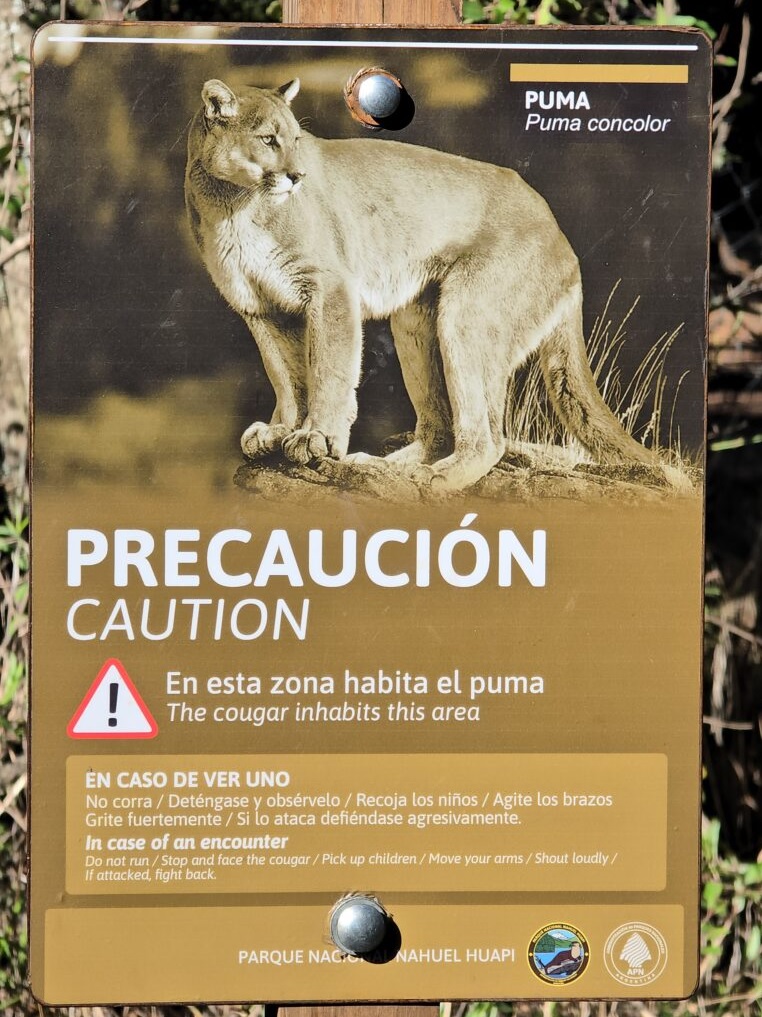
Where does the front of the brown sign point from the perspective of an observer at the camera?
facing the viewer

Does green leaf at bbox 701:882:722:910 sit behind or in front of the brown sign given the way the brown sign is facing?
behind

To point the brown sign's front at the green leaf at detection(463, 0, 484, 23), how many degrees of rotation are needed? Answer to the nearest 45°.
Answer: approximately 180°

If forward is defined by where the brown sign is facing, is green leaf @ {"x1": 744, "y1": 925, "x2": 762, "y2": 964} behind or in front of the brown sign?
behind
